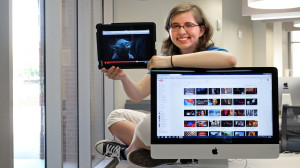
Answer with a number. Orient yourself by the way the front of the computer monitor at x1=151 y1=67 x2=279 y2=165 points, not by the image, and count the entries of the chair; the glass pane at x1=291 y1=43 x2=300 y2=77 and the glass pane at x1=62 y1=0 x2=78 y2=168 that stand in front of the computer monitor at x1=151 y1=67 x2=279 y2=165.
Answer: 0

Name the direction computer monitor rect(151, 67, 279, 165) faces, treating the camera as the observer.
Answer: facing the viewer

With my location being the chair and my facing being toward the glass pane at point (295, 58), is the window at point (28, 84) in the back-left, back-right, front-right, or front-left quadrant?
back-left

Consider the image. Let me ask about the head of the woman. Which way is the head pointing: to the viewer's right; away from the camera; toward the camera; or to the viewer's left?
toward the camera

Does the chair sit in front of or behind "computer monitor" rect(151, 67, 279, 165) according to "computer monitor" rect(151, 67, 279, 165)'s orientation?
behind

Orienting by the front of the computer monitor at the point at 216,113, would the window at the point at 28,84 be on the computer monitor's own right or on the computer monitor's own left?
on the computer monitor's own right

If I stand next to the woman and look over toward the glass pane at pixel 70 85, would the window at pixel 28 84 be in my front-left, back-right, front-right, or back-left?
front-left

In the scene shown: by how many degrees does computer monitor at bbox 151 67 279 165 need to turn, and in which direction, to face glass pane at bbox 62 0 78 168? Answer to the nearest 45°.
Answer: approximately 135° to its right
